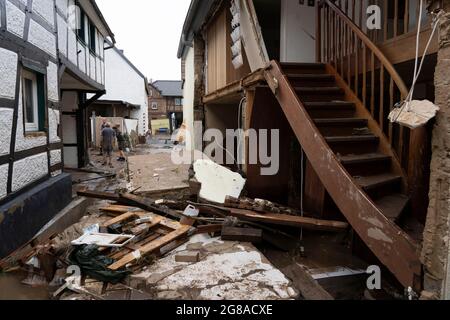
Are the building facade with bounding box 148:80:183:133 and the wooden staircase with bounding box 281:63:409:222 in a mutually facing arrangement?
no

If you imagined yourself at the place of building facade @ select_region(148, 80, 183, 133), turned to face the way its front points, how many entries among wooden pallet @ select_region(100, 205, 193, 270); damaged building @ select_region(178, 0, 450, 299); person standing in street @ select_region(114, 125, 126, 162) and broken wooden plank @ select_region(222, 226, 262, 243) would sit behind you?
0

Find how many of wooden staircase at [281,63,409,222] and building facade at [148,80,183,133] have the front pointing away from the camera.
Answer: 0

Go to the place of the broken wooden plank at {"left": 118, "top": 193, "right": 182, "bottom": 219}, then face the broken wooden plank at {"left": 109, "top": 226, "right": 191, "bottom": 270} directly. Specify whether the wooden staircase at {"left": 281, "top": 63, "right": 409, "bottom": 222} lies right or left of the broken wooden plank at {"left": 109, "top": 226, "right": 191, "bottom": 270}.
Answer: left

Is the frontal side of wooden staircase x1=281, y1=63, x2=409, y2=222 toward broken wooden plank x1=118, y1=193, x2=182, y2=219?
no

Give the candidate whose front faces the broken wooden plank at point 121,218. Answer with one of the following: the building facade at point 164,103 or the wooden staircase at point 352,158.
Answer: the building facade

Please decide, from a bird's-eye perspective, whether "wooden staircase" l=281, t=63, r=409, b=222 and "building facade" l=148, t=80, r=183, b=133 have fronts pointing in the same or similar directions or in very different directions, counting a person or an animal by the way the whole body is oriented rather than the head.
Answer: same or similar directions

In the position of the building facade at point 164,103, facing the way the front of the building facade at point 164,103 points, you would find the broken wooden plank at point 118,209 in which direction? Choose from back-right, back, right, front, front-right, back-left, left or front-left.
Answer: front

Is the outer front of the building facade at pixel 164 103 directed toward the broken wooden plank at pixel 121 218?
yes

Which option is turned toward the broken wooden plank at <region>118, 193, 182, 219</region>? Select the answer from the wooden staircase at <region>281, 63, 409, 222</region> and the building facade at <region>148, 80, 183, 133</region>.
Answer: the building facade

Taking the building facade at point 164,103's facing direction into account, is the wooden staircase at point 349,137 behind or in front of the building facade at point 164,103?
in front

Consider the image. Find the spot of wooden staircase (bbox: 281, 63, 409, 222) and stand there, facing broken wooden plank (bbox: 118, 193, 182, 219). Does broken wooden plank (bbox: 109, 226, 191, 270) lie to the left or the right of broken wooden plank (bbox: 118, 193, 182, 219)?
left

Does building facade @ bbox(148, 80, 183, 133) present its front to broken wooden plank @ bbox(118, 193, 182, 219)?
yes

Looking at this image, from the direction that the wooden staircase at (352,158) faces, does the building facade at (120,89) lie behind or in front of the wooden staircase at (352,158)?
behind

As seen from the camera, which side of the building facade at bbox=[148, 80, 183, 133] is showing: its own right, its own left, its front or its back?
front

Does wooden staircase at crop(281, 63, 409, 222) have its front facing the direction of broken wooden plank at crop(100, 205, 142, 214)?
no

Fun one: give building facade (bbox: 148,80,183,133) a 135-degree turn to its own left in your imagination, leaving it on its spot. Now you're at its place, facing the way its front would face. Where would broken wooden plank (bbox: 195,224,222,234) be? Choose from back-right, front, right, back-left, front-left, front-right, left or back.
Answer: back-right

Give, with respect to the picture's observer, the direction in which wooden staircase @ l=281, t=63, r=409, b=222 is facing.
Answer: facing the viewer and to the right of the viewer
